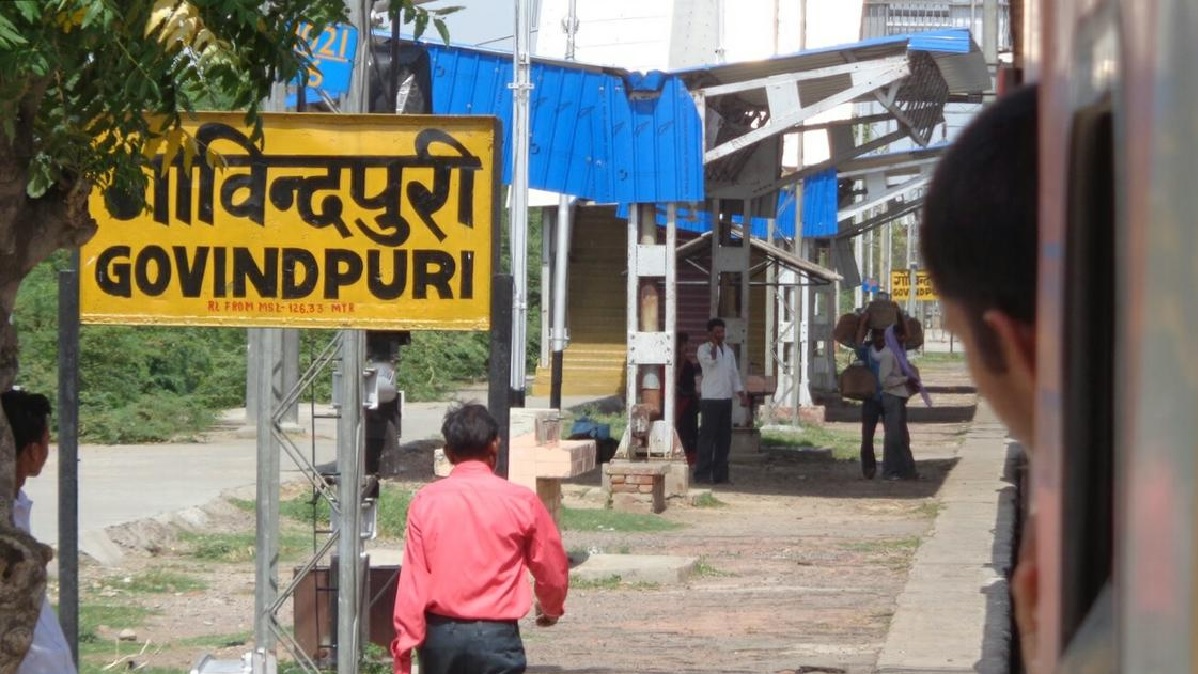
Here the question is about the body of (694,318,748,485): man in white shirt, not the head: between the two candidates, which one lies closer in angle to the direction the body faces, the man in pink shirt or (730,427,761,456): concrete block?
the man in pink shirt

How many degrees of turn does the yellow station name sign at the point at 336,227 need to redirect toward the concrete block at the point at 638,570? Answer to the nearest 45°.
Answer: approximately 135° to its left

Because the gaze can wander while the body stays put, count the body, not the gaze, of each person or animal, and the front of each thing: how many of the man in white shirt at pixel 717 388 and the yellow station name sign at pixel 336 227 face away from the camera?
0

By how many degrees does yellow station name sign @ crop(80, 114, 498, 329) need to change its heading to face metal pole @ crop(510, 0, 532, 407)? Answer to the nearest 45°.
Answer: approximately 180°

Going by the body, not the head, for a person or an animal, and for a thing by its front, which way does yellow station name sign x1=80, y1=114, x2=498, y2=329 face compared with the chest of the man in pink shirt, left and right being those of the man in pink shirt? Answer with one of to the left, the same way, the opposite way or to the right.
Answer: the opposite way

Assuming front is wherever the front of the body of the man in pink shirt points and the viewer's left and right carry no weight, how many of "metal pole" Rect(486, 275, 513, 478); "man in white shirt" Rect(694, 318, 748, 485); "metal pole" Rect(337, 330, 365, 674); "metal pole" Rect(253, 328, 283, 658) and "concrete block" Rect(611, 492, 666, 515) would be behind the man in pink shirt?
0

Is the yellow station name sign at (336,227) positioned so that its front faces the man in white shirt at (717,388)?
no

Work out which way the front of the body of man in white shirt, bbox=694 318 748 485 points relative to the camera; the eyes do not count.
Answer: toward the camera

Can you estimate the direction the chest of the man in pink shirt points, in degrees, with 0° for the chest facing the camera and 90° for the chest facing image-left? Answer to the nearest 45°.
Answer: approximately 180°

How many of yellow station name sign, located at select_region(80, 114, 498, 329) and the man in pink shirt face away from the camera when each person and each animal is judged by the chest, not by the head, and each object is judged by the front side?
1

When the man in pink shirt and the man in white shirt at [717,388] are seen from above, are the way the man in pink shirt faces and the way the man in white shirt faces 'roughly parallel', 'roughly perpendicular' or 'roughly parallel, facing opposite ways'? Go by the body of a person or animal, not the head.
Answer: roughly parallel, facing opposite ways

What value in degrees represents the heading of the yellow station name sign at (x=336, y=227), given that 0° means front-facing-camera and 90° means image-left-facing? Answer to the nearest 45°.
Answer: approximately 0°

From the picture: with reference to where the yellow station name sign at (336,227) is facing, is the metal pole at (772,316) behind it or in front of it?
behind

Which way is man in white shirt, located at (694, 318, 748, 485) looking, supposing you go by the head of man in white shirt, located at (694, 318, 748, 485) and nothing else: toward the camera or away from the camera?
toward the camera

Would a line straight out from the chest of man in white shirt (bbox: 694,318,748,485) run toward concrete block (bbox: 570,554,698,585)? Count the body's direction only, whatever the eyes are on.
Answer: yes

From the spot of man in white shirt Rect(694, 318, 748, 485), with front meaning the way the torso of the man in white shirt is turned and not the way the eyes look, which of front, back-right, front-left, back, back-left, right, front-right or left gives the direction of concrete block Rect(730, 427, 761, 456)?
back

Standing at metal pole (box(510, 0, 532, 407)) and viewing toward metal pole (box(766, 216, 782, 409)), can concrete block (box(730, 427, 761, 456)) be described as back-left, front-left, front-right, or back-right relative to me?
front-right

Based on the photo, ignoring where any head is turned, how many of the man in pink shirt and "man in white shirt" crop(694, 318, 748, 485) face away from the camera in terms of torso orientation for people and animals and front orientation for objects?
1
